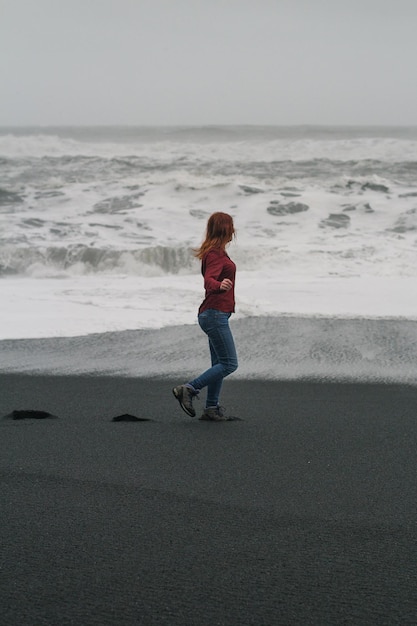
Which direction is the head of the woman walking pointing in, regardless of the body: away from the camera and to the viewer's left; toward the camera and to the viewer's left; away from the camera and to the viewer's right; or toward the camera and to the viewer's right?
away from the camera and to the viewer's right

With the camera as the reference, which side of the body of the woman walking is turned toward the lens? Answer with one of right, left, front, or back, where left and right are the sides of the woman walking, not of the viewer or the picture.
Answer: right

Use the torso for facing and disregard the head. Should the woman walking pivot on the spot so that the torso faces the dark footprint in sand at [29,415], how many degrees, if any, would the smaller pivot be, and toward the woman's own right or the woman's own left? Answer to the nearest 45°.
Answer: approximately 180°
